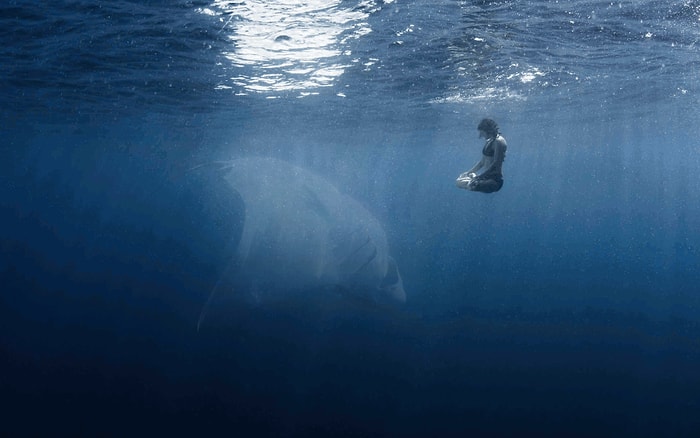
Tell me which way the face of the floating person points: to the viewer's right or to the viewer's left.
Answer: to the viewer's left

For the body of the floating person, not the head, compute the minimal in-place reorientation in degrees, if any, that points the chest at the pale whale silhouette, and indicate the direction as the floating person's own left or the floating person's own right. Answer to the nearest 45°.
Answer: approximately 45° to the floating person's own right

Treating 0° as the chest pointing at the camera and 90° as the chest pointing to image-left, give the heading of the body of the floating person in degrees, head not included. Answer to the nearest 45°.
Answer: approximately 90°
